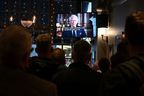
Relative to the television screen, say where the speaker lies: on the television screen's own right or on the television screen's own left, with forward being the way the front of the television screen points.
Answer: on the television screen's own left

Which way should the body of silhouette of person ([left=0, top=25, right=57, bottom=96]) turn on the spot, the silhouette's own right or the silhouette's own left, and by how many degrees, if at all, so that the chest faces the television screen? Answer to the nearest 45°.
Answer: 0° — they already face it

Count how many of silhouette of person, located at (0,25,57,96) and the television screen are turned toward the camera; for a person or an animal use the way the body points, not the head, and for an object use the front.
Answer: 1

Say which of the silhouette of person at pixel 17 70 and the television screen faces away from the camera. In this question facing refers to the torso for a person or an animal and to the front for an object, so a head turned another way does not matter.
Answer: the silhouette of person

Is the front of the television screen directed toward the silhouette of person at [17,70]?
yes

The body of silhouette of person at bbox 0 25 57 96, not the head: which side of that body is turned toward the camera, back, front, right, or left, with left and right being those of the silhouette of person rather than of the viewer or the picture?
back

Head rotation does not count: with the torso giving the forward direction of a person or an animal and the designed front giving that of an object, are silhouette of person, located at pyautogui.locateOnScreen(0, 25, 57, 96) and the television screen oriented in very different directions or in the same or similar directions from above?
very different directions

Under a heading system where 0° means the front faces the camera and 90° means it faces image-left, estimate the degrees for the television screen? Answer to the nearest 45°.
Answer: approximately 0°

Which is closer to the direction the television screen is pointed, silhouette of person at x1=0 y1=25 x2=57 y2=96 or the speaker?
the silhouette of person
